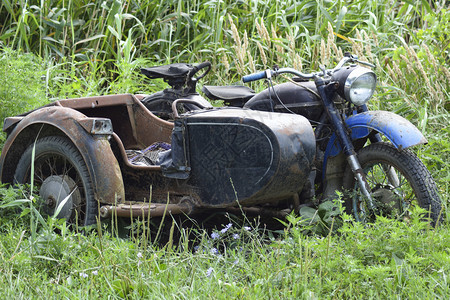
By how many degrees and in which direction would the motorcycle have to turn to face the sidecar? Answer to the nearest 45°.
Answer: approximately 135° to its right

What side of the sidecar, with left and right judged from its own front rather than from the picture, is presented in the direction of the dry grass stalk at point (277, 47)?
left

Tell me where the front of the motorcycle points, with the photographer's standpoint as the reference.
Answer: facing the viewer and to the right of the viewer

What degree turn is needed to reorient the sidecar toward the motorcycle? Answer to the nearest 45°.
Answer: approximately 45° to its left

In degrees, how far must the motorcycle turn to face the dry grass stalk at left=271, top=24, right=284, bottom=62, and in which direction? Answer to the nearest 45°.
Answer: approximately 135° to its left

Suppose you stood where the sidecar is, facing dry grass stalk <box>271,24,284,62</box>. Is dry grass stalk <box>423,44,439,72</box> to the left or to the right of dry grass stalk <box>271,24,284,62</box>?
right

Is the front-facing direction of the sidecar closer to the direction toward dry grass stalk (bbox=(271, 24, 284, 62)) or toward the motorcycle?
the motorcycle

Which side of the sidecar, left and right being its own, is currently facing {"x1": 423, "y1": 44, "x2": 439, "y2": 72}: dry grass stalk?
left

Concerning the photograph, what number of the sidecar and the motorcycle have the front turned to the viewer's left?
0

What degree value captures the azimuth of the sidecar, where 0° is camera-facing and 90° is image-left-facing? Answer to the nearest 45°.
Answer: approximately 315°
